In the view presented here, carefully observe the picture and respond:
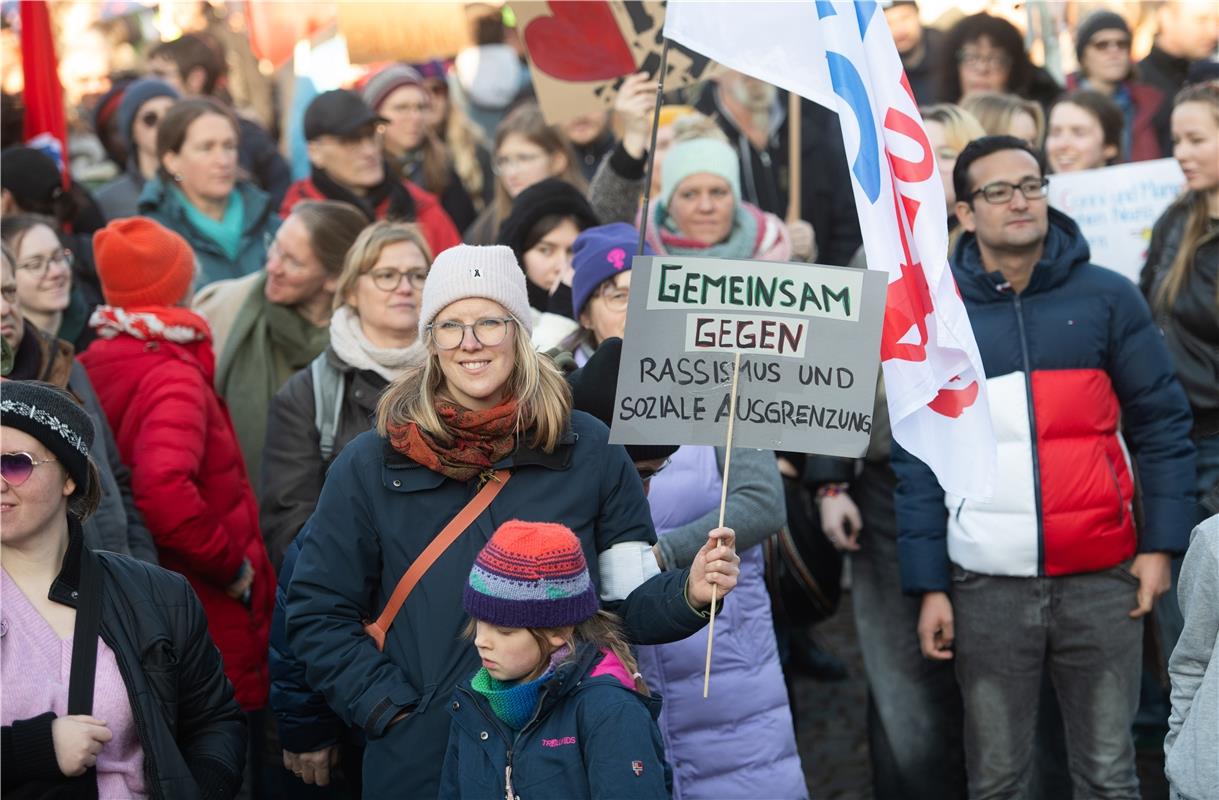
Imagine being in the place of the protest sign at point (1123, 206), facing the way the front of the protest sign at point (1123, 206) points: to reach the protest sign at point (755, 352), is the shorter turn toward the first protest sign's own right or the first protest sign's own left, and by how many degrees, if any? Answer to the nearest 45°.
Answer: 0° — it already faces it

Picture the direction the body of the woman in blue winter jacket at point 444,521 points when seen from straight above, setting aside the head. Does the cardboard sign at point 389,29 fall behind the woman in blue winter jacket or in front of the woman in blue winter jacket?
behind

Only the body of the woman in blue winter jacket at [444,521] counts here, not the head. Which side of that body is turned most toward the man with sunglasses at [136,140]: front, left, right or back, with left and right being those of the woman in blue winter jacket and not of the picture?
back

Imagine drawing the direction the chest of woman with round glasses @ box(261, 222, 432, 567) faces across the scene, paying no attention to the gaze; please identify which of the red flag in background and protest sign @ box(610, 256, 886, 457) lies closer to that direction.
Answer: the protest sign

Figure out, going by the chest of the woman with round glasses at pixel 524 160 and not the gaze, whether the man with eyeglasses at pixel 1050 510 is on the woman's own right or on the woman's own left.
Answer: on the woman's own left

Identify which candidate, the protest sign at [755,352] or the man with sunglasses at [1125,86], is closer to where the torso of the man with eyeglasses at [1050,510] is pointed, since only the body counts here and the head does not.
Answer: the protest sign

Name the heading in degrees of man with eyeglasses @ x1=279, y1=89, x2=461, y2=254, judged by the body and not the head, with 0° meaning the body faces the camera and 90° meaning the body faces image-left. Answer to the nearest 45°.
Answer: approximately 315°

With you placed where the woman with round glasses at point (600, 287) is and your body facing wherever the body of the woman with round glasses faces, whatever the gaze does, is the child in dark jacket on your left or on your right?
on your right

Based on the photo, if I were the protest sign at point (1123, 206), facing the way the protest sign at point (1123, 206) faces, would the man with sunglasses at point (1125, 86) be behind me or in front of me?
behind

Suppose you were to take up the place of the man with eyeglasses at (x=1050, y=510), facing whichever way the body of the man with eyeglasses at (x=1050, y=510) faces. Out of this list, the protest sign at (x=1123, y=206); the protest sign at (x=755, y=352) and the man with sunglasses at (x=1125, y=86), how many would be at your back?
2
